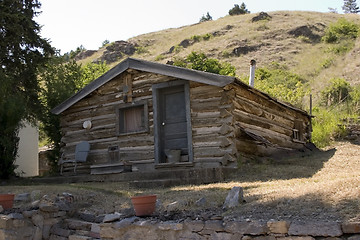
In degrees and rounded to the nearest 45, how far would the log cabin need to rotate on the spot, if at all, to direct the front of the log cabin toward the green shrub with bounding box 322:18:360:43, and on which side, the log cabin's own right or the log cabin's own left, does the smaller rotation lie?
approximately 180°

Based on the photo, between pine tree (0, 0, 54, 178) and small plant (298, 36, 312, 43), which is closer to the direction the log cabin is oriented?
the pine tree

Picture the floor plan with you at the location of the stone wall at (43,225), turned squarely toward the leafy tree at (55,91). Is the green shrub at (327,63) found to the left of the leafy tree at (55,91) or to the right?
right

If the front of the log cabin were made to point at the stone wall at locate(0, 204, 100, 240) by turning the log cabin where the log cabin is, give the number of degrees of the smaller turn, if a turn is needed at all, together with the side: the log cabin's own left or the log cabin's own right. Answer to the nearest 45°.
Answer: approximately 45° to the log cabin's own left

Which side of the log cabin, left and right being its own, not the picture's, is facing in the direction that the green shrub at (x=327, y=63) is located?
back

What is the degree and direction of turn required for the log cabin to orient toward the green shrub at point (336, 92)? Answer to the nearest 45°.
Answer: approximately 180°

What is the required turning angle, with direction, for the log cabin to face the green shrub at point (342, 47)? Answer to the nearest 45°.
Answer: approximately 180°

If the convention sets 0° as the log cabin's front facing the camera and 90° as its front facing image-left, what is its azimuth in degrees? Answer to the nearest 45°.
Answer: approximately 45°

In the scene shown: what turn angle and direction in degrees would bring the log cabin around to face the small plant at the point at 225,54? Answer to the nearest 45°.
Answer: approximately 135° to its right

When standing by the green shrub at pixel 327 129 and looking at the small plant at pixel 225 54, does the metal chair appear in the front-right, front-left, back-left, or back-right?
back-left

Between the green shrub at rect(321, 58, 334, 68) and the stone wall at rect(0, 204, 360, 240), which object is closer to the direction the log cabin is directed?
the stone wall

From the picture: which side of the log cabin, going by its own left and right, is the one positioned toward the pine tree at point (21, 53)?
right

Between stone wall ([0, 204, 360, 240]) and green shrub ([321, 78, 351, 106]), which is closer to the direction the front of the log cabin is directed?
the stone wall

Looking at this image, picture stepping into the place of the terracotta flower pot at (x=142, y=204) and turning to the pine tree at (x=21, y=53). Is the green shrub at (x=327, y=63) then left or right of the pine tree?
right
